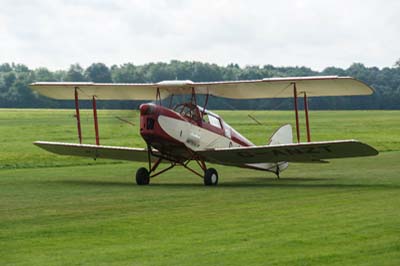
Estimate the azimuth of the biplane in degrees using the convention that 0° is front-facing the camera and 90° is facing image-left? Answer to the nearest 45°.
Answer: approximately 45°
